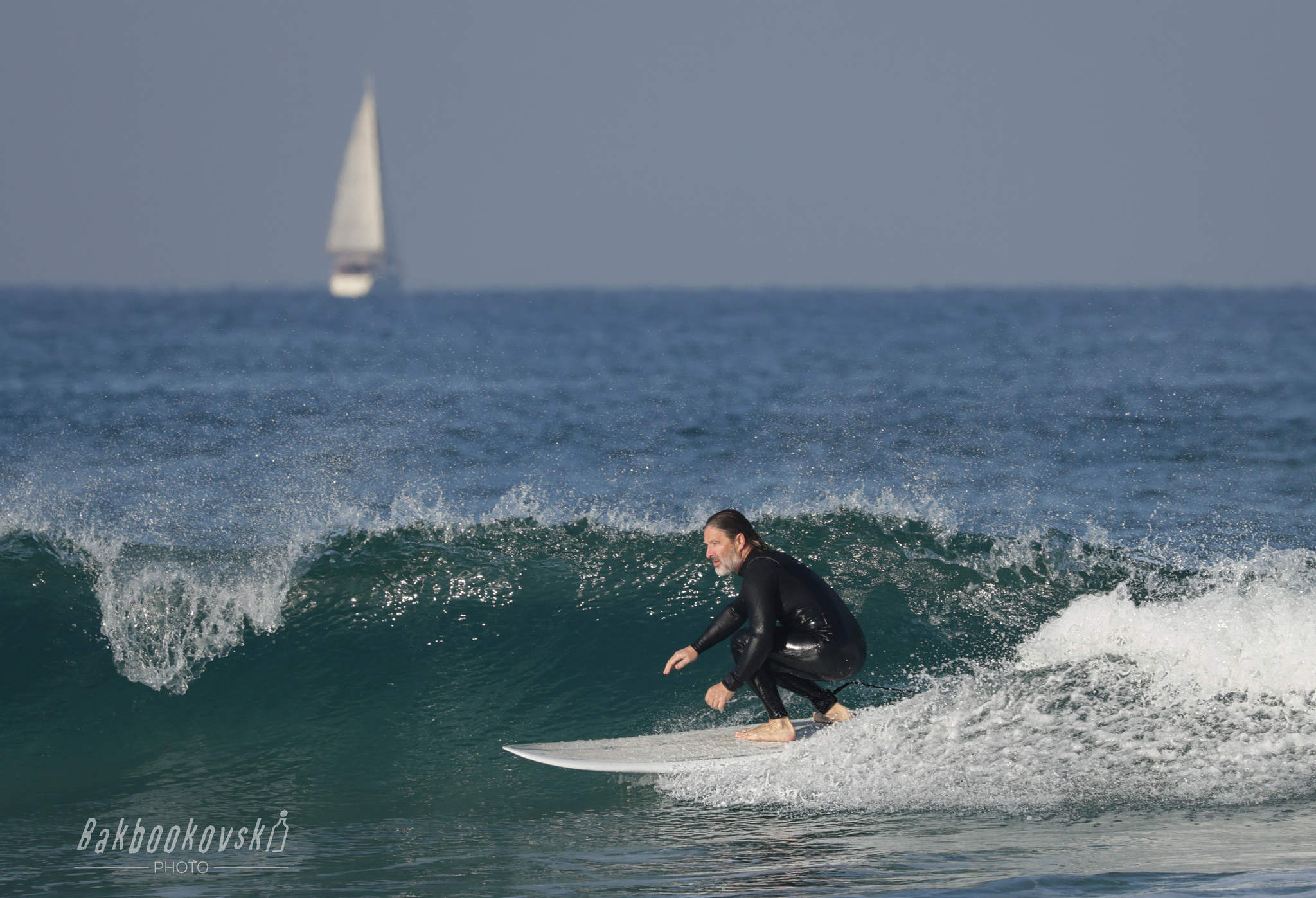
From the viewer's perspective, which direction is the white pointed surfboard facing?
to the viewer's left

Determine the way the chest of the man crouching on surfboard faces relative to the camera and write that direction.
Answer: to the viewer's left

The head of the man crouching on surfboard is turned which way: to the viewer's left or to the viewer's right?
to the viewer's left
